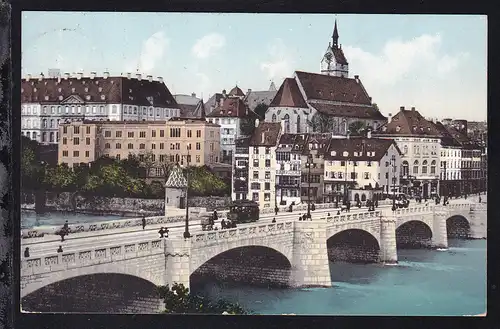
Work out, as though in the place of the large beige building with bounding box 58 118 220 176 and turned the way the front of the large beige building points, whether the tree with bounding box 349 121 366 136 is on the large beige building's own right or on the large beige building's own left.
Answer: on the large beige building's own left

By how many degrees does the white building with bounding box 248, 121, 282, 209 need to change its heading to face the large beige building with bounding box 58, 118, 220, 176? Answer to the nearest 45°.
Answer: approximately 90° to its right

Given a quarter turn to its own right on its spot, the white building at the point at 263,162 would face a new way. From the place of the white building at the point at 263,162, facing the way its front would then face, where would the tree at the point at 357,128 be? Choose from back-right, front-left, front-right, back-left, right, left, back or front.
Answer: back

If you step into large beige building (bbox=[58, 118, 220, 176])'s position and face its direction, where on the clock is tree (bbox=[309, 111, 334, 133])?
The tree is roughly at 9 o'clock from the large beige building.

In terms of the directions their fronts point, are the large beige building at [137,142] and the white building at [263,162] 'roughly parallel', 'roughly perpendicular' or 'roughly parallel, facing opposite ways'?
roughly parallel

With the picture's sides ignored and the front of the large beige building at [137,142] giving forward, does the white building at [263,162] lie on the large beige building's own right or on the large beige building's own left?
on the large beige building's own left

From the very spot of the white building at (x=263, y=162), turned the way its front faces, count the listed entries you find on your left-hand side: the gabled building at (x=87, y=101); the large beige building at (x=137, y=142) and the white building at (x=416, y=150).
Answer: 1

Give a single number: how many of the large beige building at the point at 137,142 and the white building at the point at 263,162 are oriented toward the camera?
2

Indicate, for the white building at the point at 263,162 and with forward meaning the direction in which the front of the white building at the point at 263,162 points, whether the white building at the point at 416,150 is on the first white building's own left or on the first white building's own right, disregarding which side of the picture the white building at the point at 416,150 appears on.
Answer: on the first white building's own left

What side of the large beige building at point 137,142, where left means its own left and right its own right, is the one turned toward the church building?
left

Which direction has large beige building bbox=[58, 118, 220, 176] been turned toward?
toward the camera
